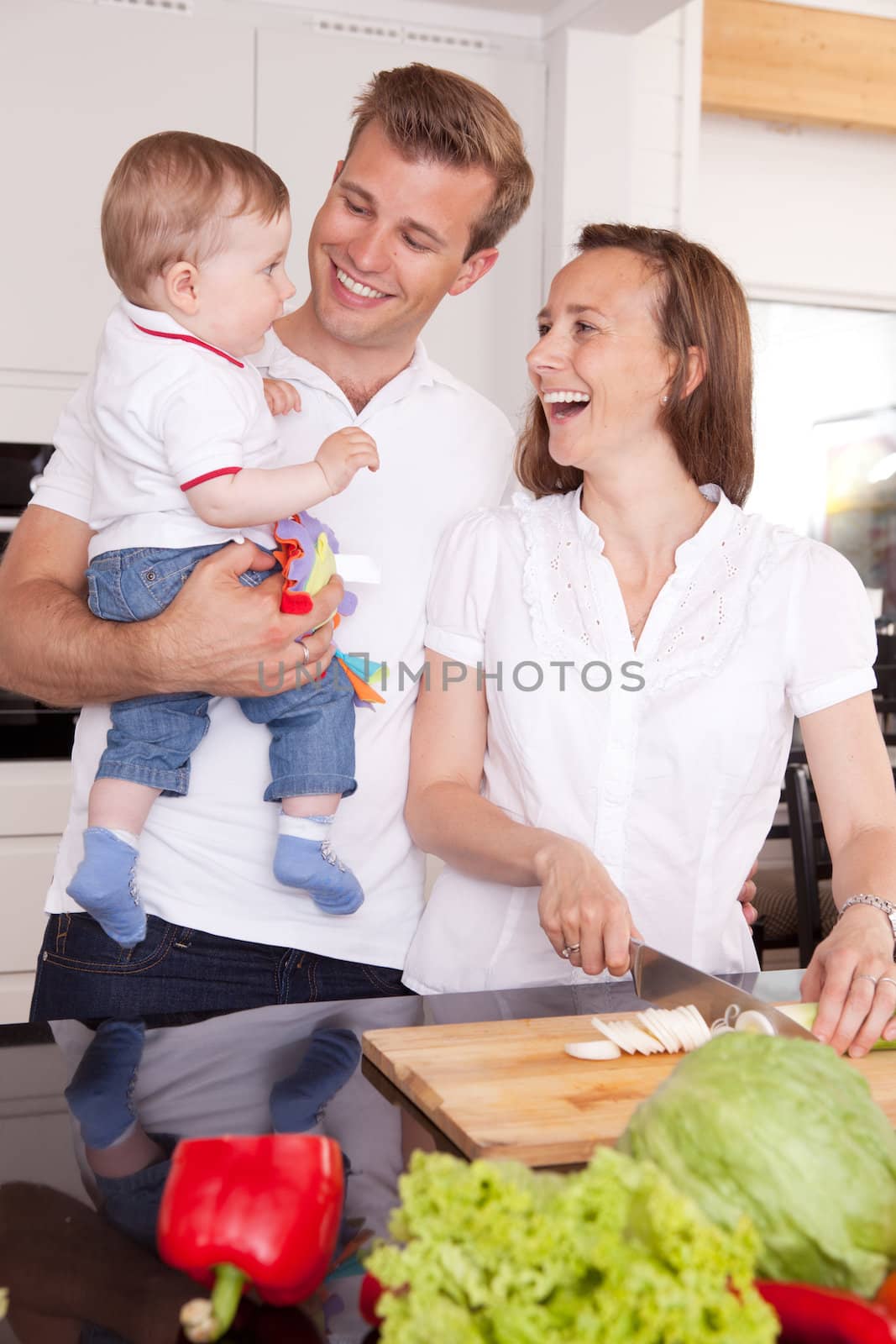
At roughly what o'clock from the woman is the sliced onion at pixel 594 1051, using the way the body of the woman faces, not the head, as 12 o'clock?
The sliced onion is roughly at 12 o'clock from the woman.

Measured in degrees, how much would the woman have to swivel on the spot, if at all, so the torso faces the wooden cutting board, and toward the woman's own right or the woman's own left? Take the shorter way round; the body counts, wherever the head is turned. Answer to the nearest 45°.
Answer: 0° — they already face it

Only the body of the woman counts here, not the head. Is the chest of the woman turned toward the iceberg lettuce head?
yes

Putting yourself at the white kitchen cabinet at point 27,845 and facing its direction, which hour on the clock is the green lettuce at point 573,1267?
The green lettuce is roughly at 12 o'clock from the white kitchen cabinet.

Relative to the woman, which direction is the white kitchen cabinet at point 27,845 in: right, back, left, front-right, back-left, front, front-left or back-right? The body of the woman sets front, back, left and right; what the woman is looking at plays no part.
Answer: back-right

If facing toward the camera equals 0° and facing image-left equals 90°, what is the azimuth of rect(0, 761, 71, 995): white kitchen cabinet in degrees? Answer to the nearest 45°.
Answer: approximately 0°

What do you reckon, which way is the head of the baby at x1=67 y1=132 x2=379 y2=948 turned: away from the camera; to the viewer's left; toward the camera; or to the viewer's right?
to the viewer's right
